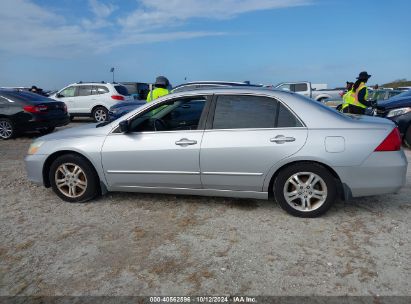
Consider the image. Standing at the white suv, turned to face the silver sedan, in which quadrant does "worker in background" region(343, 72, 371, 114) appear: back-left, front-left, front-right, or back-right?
front-left

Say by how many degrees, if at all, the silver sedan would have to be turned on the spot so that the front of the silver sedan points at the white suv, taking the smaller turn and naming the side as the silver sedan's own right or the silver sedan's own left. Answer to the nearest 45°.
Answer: approximately 45° to the silver sedan's own right

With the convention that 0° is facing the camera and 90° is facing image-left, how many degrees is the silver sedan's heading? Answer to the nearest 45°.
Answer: approximately 90°

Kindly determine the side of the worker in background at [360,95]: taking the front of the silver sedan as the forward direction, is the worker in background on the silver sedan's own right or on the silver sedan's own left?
on the silver sedan's own right

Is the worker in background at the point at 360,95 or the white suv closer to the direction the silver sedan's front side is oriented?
the white suv
